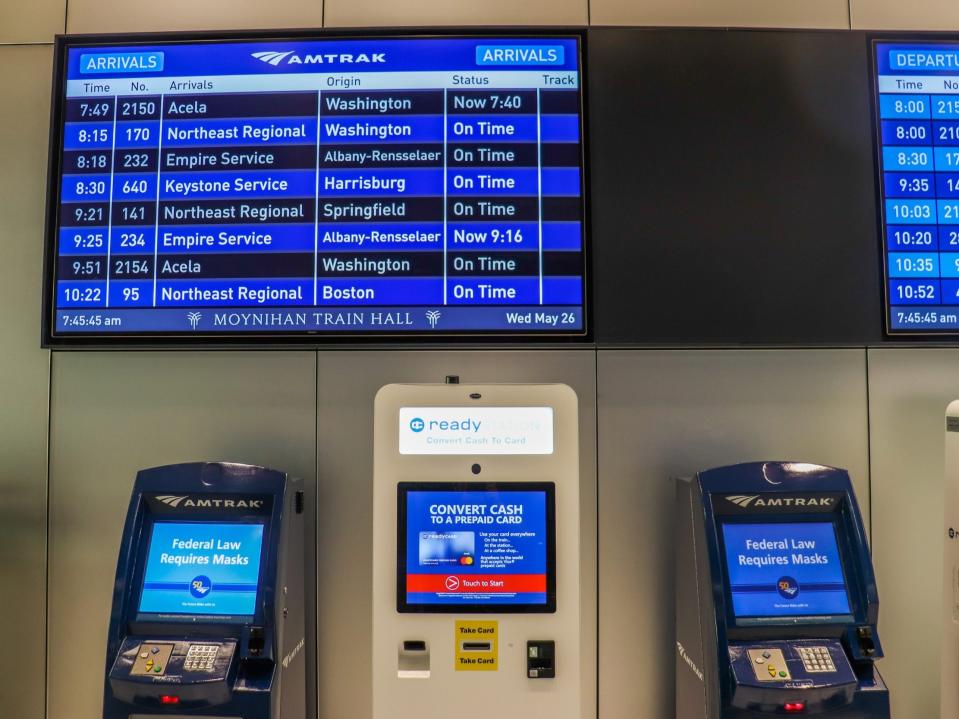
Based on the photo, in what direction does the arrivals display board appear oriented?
toward the camera

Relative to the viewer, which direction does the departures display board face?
toward the camera

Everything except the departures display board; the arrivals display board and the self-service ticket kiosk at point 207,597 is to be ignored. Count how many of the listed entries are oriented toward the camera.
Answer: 3

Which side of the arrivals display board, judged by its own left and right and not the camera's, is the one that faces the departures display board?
left

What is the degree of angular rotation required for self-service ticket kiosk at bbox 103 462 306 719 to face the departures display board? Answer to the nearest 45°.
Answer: approximately 90° to its left

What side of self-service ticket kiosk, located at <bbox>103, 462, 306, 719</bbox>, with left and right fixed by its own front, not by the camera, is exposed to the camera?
front

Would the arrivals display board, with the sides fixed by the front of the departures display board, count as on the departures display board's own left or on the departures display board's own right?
on the departures display board's own right
